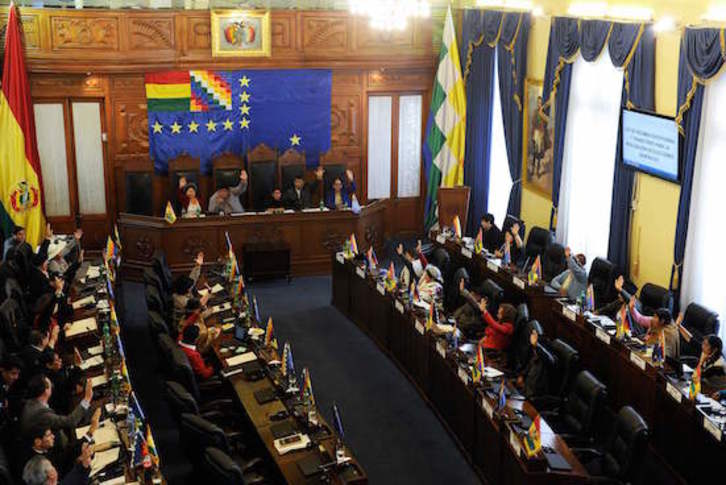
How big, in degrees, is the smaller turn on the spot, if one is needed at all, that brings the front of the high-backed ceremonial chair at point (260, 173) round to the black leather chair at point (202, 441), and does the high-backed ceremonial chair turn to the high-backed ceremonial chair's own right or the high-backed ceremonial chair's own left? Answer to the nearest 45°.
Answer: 0° — it already faces it

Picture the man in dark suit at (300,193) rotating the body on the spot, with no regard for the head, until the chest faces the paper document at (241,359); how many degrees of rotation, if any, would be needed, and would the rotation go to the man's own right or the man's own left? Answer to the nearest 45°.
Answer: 0° — they already face it

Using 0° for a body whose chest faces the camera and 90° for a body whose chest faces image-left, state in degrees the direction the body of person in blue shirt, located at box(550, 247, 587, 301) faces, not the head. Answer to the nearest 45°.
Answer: approximately 45°

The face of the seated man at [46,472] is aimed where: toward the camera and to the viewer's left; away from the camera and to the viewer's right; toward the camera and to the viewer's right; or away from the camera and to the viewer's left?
away from the camera and to the viewer's right

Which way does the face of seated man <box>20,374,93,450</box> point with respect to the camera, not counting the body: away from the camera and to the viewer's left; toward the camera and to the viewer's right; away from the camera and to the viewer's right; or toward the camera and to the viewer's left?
away from the camera and to the viewer's right

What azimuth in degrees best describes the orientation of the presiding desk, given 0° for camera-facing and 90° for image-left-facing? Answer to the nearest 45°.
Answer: approximately 0°

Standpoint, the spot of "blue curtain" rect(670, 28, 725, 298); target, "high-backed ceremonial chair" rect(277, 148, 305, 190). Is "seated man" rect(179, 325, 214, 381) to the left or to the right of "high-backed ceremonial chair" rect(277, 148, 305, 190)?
left

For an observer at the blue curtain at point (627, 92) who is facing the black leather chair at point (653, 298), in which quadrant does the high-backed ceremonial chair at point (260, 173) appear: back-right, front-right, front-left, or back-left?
back-right

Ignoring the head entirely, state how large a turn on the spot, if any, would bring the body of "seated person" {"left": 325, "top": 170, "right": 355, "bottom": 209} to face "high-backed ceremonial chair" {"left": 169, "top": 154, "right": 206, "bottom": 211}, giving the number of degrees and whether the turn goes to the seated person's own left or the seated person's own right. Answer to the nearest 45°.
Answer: approximately 90° to the seated person's own right

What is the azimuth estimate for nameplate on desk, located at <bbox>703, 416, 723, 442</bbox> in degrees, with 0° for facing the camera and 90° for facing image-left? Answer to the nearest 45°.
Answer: approximately 45°

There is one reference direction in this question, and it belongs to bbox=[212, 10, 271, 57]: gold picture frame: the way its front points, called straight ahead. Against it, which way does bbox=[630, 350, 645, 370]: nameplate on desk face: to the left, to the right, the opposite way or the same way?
to the right
